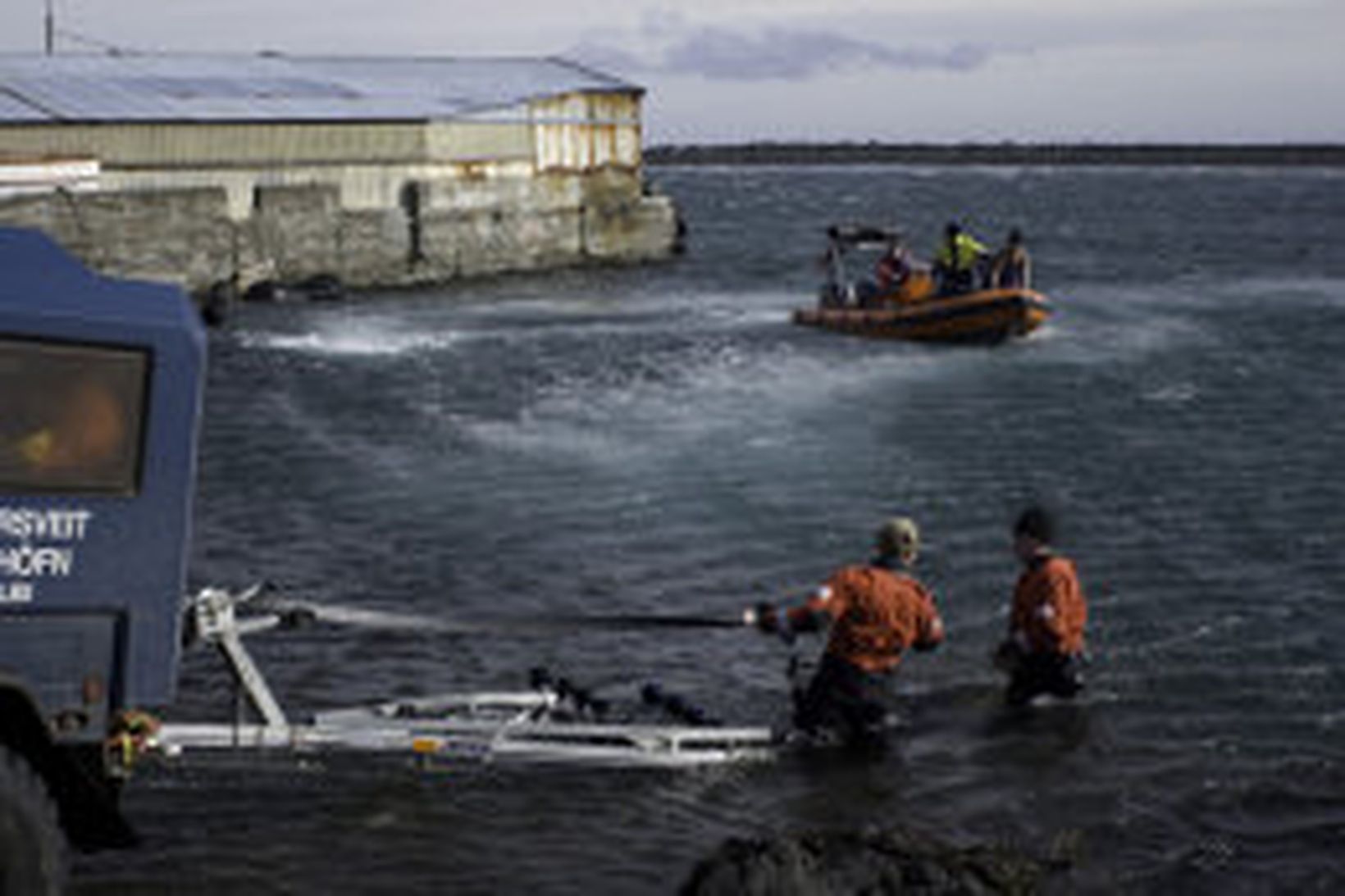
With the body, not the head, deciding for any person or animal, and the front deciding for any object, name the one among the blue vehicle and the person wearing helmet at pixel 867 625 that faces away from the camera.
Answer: the person wearing helmet

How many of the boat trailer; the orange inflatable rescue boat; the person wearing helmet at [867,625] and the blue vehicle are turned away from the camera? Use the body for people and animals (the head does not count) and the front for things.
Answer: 1

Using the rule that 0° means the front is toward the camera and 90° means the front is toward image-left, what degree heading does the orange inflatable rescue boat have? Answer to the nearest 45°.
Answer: approximately 315°

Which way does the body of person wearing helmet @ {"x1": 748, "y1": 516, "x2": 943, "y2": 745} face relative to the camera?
away from the camera

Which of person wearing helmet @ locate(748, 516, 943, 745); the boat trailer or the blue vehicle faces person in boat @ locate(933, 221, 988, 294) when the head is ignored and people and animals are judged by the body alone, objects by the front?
the person wearing helmet

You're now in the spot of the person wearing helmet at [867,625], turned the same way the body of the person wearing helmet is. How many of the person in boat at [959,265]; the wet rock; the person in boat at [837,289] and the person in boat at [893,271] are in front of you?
3

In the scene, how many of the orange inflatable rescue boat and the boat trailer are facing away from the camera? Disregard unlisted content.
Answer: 0

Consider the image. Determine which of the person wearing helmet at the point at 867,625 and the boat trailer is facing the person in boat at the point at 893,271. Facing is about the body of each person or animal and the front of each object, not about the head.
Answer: the person wearing helmet

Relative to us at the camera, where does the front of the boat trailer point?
facing to the left of the viewer

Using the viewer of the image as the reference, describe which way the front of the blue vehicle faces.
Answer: facing to the left of the viewer
